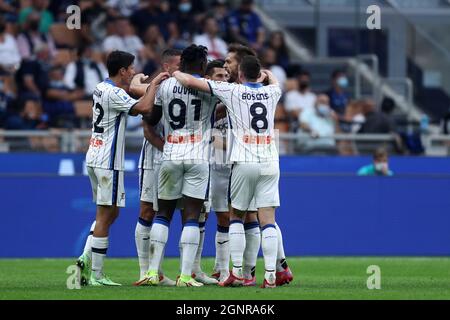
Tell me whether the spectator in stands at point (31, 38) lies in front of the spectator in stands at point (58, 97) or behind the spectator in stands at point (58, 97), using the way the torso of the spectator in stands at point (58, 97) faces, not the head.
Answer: behind

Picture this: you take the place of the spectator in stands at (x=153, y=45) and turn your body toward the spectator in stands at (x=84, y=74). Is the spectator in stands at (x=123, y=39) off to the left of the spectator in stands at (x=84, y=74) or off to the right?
right

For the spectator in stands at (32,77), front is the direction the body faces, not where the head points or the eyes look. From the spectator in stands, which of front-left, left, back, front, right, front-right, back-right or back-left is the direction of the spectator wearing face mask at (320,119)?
front-left

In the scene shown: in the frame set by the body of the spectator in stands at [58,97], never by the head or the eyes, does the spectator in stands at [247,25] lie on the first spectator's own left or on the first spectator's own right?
on the first spectator's own left

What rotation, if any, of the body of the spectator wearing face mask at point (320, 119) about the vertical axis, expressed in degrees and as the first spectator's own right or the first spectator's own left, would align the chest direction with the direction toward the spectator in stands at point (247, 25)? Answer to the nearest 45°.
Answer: approximately 135° to the first spectator's own right

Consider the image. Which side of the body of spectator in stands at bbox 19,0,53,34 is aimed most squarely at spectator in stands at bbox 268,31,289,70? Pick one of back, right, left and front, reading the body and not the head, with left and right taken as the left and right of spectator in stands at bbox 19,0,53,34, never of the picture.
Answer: left

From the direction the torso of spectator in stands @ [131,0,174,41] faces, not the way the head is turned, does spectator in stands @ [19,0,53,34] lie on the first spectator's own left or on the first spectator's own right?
on the first spectator's own right

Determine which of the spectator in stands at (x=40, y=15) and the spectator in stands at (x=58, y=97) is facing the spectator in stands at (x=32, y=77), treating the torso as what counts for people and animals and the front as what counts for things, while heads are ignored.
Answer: the spectator in stands at (x=40, y=15)
